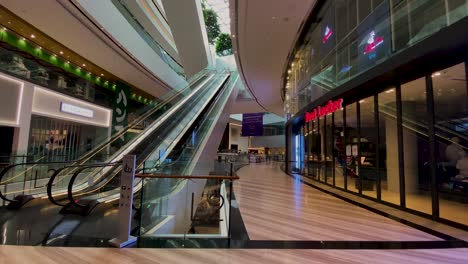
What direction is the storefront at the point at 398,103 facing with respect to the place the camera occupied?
facing the viewer and to the left of the viewer

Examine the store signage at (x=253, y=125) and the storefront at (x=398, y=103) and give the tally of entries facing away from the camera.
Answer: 0

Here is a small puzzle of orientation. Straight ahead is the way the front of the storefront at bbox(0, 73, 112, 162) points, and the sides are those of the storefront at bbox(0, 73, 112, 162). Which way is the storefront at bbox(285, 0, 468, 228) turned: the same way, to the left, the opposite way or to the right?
the opposite way

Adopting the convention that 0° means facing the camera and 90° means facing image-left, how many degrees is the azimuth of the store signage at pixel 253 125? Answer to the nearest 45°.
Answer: approximately 0°

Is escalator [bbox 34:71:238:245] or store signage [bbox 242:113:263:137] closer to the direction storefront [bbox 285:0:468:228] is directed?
the escalator

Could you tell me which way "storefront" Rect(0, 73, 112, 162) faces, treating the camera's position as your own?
facing the viewer and to the right of the viewer

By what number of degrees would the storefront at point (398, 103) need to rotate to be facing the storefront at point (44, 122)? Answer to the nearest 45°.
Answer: approximately 45° to its right

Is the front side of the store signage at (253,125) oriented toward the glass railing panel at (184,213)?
yes

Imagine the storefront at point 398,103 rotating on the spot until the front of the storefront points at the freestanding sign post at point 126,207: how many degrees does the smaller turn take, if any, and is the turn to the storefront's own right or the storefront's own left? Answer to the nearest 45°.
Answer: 0° — it already faces it

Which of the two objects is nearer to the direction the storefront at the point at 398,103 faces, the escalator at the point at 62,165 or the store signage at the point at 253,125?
the escalator

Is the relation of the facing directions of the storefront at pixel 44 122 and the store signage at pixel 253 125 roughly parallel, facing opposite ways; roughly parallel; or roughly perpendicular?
roughly perpendicular

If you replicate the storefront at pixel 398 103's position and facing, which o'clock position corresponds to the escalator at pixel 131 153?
The escalator is roughly at 1 o'clock from the storefront.

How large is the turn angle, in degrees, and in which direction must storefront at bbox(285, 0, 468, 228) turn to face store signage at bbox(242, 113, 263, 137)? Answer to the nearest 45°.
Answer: approximately 90° to its right

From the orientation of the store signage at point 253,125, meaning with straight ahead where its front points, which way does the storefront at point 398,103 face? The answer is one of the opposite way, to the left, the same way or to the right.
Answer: to the right

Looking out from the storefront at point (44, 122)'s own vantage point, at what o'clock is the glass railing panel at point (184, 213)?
The glass railing panel is roughly at 1 o'clock from the storefront.

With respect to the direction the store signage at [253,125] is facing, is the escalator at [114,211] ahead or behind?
ahead

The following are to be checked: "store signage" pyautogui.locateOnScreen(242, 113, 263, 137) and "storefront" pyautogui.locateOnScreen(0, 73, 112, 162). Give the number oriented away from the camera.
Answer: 0
